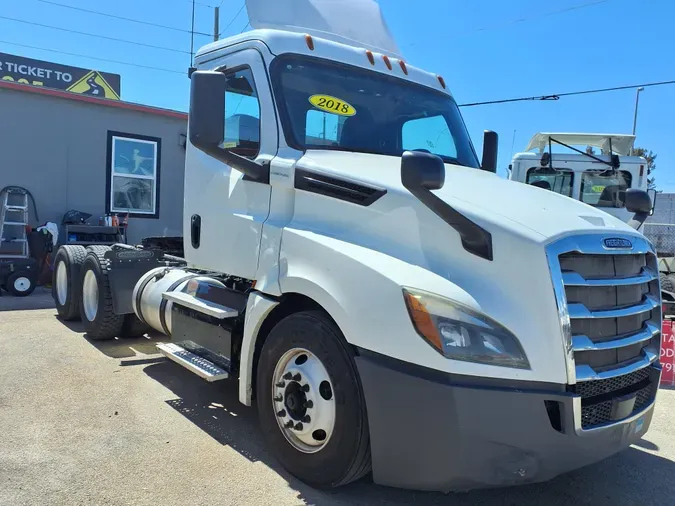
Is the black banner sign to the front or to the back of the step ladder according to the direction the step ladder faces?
to the back

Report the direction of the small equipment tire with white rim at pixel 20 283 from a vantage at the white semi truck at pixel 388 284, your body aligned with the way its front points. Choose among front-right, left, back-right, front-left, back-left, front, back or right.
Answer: back

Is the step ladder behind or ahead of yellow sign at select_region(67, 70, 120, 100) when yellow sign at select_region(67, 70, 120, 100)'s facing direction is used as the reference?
ahead

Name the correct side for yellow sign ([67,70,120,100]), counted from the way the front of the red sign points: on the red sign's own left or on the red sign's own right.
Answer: on the red sign's own right

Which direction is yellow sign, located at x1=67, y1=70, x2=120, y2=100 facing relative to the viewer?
toward the camera

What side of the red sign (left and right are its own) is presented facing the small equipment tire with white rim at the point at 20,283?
right

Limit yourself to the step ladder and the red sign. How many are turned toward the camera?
2

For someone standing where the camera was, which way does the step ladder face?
facing the viewer
